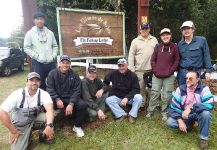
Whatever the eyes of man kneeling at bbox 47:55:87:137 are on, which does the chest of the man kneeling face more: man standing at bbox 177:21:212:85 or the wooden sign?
the man standing

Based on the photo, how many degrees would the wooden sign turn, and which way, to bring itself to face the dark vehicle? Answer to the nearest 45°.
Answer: approximately 135° to its right

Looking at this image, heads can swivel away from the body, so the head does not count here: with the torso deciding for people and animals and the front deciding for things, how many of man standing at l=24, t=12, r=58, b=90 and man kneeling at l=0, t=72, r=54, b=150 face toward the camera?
2

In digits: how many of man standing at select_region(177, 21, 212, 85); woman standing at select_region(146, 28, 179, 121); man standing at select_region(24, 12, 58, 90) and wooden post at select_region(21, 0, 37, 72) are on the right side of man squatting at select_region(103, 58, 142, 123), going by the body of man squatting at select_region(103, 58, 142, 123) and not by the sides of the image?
2

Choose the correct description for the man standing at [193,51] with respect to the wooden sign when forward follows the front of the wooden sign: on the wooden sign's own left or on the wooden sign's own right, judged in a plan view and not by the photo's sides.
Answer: on the wooden sign's own left

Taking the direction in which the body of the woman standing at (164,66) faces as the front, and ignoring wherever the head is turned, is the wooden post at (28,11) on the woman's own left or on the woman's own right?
on the woman's own right

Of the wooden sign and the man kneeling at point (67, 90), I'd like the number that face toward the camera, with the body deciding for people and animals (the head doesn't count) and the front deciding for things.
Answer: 2

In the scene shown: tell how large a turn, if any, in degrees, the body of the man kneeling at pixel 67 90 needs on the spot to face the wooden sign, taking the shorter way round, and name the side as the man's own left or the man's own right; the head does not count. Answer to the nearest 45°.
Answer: approximately 135° to the man's own left

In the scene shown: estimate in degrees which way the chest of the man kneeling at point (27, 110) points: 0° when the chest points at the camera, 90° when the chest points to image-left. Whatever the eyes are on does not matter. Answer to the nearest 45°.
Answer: approximately 0°

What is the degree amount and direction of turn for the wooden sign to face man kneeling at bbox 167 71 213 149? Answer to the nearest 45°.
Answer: approximately 45° to its left
